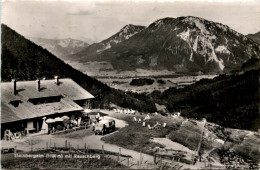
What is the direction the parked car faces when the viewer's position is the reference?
facing the viewer and to the left of the viewer
